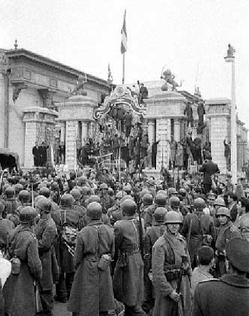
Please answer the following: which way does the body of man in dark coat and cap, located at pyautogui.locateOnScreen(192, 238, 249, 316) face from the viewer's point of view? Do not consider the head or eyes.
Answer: away from the camera

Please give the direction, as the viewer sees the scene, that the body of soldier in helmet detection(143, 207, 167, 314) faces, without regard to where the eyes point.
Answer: away from the camera

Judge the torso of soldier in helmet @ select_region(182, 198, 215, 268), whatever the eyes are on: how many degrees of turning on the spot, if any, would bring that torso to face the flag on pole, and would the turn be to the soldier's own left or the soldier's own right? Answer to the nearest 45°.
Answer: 0° — they already face it

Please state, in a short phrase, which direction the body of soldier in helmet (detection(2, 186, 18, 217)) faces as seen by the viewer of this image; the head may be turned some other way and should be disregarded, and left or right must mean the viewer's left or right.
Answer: facing away from the viewer

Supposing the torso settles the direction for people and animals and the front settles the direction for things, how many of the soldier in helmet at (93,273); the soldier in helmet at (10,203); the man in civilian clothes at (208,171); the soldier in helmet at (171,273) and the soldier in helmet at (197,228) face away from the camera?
4

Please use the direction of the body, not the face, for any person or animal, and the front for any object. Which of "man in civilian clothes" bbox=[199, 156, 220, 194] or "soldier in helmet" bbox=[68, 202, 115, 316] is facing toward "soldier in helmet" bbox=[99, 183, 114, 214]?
"soldier in helmet" bbox=[68, 202, 115, 316]

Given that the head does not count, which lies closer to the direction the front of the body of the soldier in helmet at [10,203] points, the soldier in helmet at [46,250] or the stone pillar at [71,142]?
the stone pillar

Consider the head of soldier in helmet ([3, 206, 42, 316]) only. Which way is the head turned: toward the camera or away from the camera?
away from the camera

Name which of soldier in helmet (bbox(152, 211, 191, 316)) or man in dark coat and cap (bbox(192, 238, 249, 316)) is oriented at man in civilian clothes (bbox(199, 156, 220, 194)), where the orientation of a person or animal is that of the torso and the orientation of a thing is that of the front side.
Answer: man in dark coat and cap (bbox(192, 238, 249, 316))
